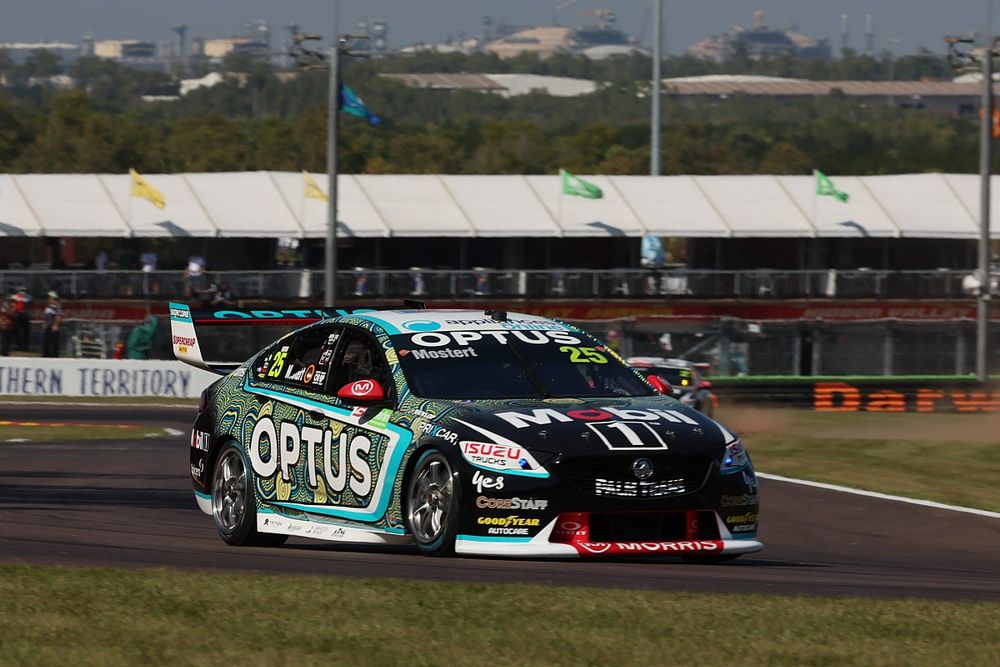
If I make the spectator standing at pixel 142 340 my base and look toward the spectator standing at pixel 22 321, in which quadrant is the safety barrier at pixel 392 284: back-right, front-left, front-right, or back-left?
back-right

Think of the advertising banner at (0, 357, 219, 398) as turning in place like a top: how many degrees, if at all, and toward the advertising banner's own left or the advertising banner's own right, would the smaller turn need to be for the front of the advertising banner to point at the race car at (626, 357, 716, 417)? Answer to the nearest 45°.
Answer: approximately 45° to the advertising banner's own left

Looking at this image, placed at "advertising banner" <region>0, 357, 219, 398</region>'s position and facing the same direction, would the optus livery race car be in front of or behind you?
in front

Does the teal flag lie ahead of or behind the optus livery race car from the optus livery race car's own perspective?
behind

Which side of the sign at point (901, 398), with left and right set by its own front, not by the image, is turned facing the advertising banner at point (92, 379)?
right

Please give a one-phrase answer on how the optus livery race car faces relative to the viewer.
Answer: facing the viewer and to the right of the viewer

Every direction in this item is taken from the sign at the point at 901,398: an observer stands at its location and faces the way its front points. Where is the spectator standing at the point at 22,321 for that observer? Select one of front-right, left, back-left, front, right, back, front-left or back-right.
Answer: right

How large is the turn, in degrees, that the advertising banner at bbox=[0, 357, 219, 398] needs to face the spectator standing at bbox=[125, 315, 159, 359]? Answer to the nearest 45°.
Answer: approximately 135° to its left

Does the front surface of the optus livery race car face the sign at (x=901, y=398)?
no

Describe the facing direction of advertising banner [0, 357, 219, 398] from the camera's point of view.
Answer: facing the viewer

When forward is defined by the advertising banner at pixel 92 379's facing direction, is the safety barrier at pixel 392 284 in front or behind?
behind

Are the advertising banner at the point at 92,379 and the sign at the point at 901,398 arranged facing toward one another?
no

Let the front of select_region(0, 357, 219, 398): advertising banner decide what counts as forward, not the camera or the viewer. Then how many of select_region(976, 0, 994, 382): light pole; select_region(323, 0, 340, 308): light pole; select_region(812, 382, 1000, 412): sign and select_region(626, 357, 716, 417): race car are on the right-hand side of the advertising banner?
0

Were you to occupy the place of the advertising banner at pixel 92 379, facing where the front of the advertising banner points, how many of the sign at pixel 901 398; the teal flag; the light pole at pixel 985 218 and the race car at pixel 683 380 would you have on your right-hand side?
0

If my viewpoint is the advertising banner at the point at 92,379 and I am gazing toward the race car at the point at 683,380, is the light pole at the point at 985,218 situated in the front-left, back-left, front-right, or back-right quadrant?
front-left

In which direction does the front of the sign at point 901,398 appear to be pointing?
toward the camera

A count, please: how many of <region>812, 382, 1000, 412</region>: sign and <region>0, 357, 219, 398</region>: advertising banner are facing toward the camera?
2

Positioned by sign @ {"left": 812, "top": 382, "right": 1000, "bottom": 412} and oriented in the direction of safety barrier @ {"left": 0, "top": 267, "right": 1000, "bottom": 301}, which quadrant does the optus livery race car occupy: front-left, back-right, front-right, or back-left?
back-left

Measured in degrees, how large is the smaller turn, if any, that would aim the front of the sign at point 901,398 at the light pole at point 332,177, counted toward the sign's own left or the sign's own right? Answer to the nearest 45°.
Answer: approximately 90° to the sign's own right

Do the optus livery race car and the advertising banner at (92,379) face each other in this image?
no
